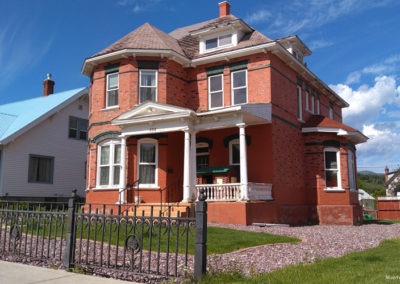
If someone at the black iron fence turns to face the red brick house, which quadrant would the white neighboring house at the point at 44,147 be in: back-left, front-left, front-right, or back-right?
front-left

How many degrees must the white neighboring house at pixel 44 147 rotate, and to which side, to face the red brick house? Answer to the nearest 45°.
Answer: approximately 90° to its left

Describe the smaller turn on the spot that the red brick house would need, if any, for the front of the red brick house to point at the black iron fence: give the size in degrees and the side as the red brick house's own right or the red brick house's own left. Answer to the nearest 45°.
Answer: approximately 45° to the red brick house's own left

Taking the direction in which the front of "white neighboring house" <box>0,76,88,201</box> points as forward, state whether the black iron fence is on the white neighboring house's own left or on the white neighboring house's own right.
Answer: on the white neighboring house's own left

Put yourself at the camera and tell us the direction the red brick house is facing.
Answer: facing the viewer and to the left of the viewer

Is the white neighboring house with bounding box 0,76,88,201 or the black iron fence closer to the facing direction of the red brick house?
the black iron fence

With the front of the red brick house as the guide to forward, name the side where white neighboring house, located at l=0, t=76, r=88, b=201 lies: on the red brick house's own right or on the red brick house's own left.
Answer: on the red brick house's own right

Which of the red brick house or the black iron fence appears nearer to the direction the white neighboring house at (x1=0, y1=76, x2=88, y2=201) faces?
the black iron fence

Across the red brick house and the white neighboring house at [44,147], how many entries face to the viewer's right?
0

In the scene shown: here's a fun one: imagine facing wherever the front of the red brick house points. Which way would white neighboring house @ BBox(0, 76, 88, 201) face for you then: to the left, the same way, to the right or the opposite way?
the same way

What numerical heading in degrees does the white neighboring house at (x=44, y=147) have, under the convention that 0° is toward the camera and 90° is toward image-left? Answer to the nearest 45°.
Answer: approximately 45°
